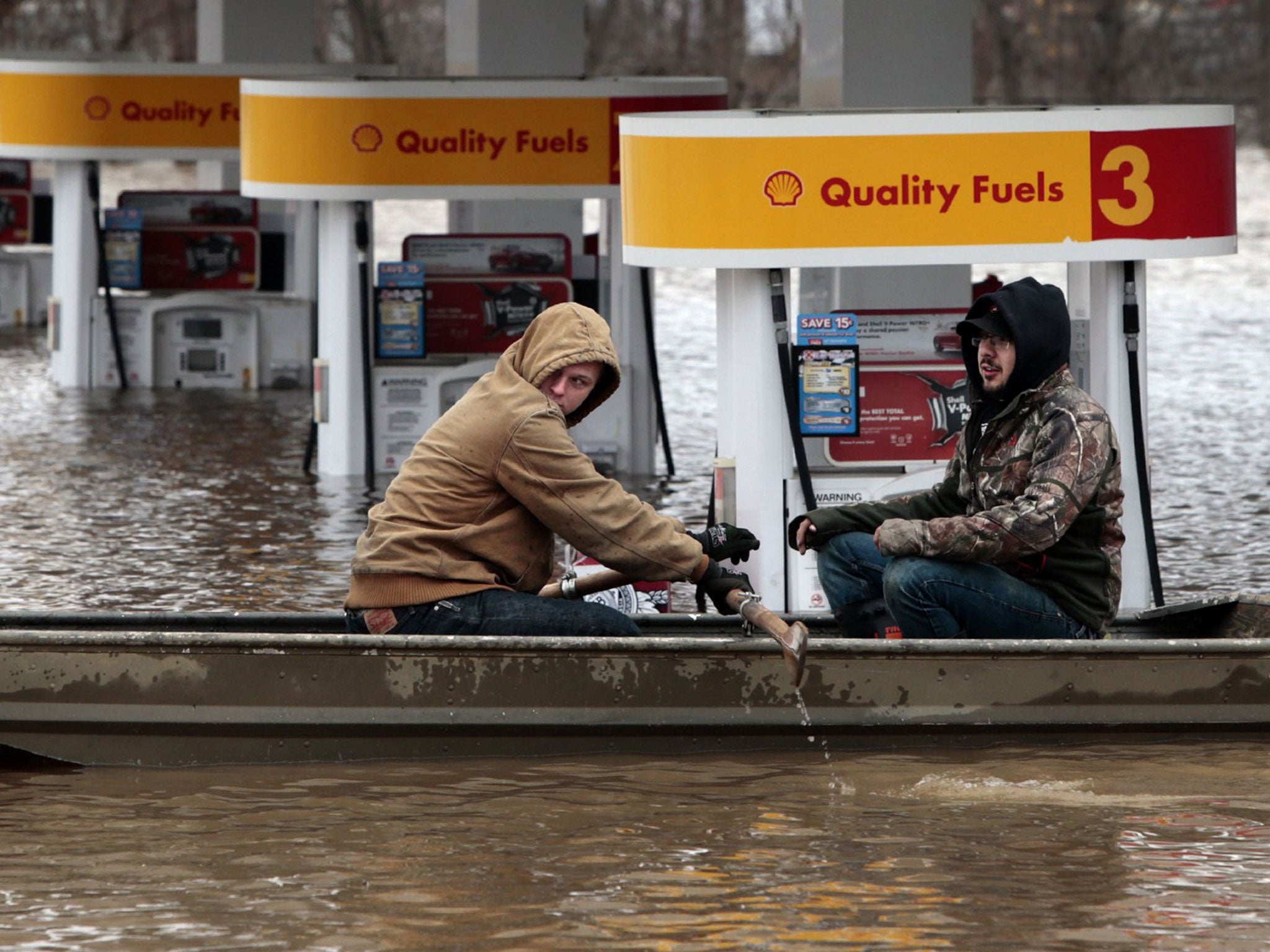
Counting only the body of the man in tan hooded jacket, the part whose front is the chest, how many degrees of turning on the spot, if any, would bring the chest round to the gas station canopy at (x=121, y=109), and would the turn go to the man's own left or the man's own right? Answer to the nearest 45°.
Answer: approximately 90° to the man's own left

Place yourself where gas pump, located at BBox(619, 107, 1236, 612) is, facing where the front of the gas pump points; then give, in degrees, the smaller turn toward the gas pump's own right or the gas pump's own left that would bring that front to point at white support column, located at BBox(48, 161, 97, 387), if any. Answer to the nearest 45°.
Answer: approximately 135° to the gas pump's own right

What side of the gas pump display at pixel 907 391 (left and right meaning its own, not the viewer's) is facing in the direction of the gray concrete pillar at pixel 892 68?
back

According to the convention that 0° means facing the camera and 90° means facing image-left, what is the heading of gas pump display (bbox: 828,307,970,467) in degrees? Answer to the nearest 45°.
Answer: approximately 0°

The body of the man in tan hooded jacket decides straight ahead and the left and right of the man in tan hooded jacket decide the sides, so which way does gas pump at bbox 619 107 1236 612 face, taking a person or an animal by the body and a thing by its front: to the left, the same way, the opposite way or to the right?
to the right

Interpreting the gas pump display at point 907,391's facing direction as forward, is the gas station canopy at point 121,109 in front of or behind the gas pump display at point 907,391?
behind

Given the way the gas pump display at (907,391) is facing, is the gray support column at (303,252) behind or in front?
behind

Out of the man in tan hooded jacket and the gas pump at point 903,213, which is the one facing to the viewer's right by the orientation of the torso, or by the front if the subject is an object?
the man in tan hooded jacket

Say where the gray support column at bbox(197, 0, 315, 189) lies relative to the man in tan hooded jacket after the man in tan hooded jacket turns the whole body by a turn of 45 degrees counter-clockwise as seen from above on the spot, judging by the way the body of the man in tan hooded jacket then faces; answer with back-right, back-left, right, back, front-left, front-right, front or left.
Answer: front-left

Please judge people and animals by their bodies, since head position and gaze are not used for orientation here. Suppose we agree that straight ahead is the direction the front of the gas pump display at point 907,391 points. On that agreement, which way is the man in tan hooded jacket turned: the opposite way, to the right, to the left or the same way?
to the left

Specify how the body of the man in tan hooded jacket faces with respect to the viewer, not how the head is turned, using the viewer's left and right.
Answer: facing to the right of the viewer

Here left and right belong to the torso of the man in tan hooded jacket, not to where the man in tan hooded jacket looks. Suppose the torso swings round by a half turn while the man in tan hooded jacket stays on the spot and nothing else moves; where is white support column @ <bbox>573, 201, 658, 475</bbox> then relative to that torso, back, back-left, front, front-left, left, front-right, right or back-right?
right
